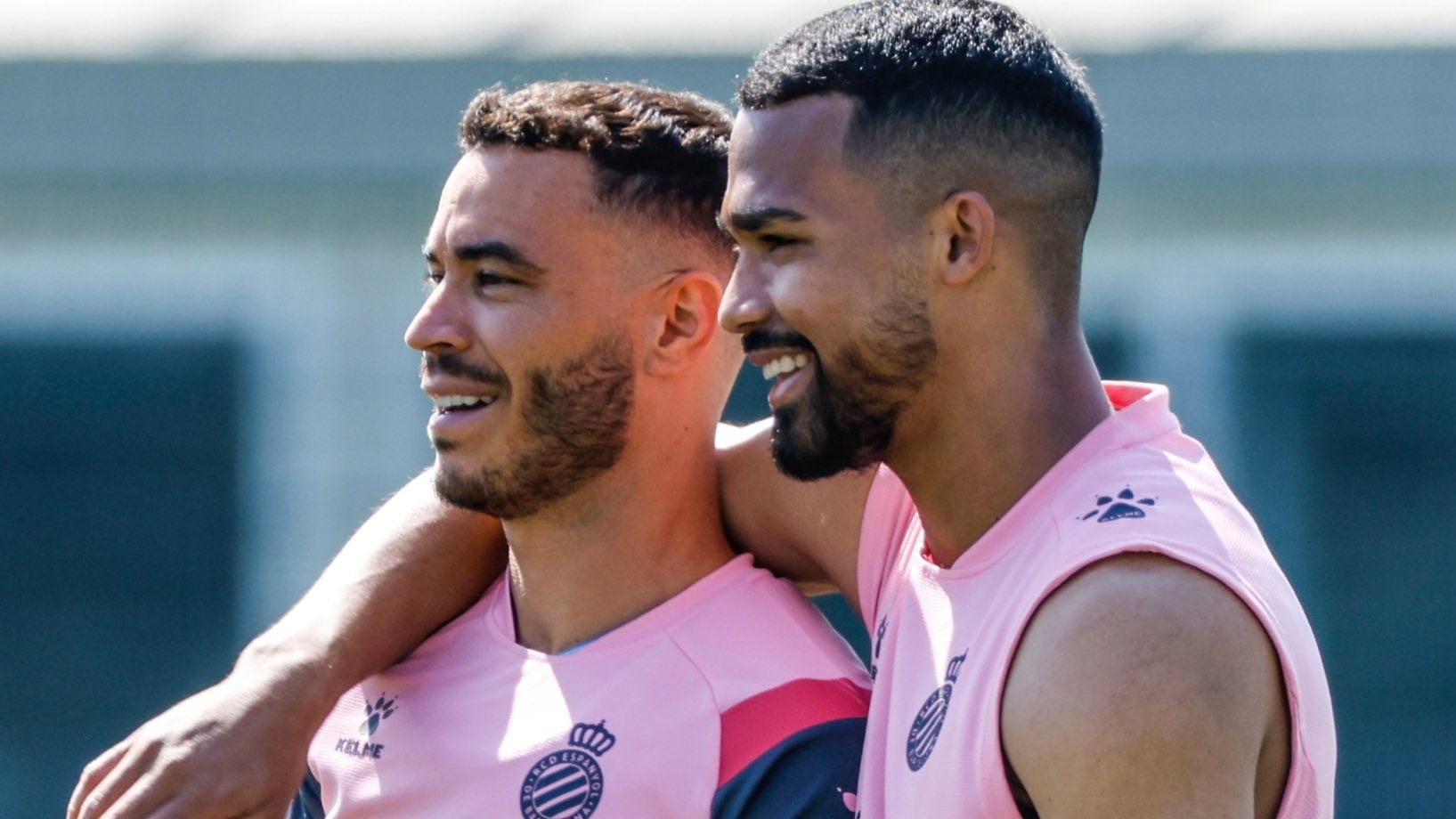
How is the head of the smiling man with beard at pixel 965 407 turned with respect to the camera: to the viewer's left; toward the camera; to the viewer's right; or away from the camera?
to the viewer's left

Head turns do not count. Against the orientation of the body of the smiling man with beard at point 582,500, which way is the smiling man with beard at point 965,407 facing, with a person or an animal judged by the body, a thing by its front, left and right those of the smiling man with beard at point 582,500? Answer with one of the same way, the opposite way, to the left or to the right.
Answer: the same way

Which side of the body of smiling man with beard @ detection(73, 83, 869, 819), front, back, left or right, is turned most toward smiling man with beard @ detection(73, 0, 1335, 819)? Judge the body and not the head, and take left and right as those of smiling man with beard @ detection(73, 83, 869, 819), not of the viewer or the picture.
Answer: left

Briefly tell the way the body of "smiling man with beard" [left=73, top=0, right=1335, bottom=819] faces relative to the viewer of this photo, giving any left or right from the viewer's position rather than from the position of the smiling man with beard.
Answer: facing the viewer and to the left of the viewer
